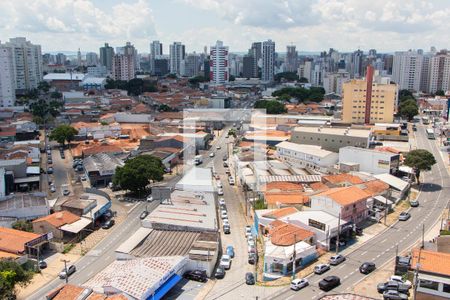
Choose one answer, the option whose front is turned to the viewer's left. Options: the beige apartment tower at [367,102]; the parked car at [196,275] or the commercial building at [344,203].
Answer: the parked car

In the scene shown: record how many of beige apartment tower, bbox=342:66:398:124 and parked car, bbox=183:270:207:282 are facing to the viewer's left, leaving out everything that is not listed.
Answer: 1

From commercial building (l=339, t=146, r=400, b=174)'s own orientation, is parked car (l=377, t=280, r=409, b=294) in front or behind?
in front

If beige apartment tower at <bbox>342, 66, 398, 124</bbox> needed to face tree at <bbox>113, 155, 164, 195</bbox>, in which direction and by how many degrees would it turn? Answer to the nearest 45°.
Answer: approximately 45° to its right

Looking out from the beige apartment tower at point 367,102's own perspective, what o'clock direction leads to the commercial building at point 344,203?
The commercial building is roughly at 12 o'clock from the beige apartment tower.

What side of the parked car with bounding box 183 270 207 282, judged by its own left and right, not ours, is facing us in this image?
left

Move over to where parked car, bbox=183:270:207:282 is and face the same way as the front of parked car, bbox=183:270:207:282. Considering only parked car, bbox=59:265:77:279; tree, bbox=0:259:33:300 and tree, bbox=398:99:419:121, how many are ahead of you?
2

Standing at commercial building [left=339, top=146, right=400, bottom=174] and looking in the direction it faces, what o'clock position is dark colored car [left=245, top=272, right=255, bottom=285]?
The dark colored car is roughly at 2 o'clock from the commercial building.

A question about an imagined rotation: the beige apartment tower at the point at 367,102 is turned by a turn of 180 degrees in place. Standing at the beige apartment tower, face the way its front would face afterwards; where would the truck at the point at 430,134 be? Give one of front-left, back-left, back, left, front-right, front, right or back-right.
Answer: right
